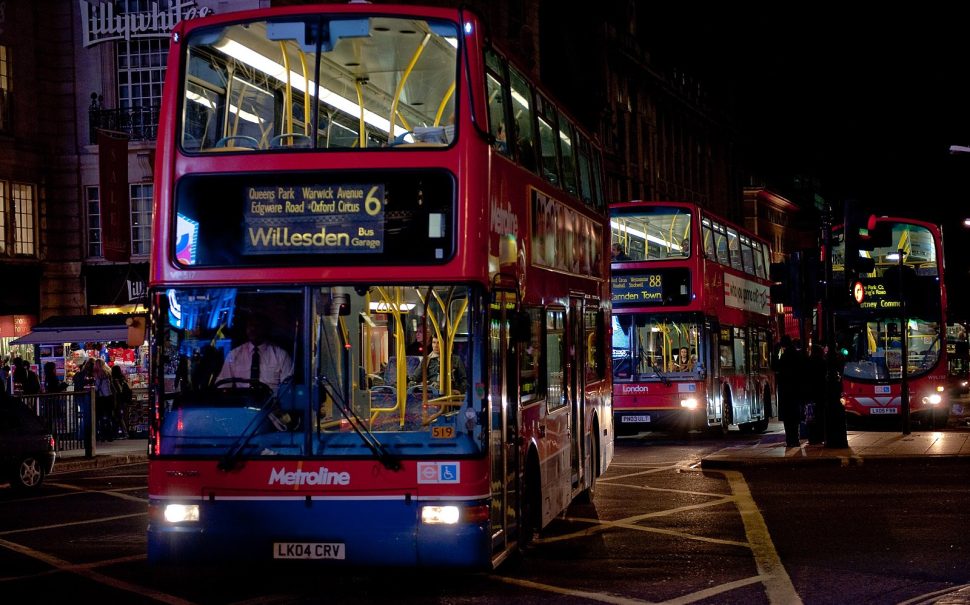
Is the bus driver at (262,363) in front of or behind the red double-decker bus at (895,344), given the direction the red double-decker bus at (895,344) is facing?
in front

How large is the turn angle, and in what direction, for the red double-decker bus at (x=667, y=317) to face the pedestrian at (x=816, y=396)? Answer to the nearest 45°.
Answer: approximately 45° to its left

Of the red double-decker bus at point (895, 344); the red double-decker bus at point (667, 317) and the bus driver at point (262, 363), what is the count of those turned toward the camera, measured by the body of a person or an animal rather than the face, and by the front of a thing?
3

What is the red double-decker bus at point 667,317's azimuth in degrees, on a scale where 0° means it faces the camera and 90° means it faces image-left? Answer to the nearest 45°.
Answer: approximately 0°

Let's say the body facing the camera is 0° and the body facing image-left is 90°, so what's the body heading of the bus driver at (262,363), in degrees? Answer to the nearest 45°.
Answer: approximately 0°

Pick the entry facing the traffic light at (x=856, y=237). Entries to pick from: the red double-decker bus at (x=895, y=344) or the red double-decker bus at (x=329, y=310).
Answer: the red double-decker bus at (x=895, y=344)

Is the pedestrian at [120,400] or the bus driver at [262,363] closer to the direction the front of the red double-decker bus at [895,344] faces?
the bus driver

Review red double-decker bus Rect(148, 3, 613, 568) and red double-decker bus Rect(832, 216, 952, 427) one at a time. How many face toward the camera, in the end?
2

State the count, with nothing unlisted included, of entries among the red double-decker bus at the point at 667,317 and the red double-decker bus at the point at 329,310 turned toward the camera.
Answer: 2
